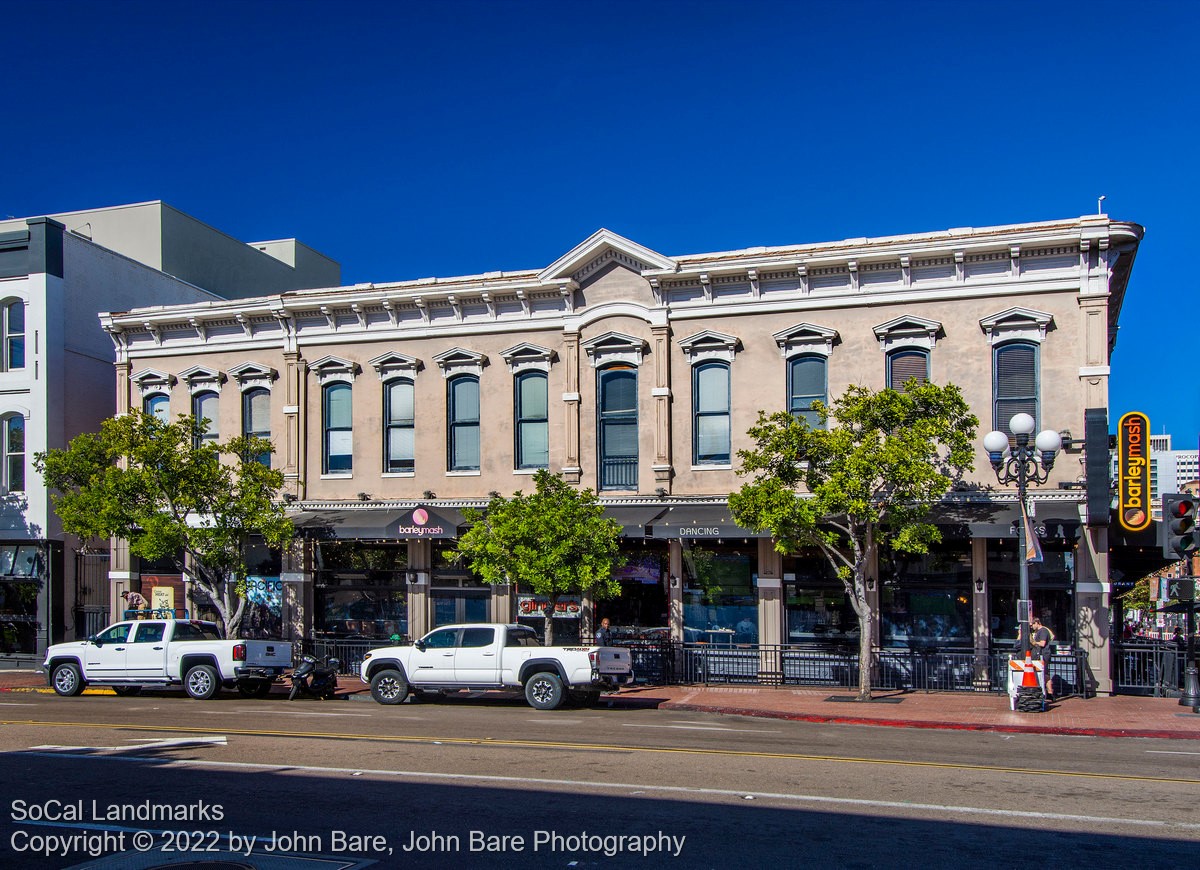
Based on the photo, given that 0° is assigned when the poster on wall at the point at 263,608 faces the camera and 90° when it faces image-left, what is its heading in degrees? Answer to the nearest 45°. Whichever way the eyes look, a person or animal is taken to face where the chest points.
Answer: approximately 0°

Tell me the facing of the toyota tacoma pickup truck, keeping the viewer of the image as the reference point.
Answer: facing away from the viewer and to the left of the viewer

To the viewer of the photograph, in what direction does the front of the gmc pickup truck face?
facing away from the viewer and to the left of the viewer

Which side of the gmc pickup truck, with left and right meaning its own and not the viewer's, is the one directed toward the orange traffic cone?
back
